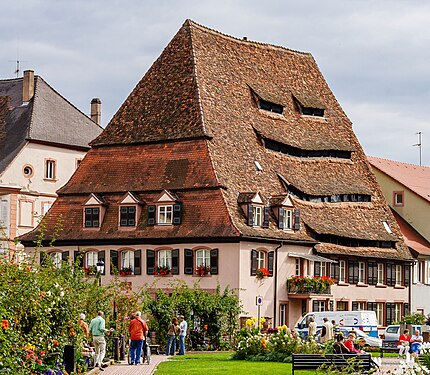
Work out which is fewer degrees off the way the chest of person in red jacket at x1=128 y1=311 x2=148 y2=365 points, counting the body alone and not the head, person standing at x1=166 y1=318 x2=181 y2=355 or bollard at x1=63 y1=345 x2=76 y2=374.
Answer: the person standing

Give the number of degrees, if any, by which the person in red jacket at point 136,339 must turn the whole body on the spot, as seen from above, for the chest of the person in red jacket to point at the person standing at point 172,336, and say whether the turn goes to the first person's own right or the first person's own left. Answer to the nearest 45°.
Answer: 0° — they already face them

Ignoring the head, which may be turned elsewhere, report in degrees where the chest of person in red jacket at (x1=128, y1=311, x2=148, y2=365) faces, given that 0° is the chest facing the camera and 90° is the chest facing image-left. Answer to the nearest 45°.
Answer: approximately 180°
